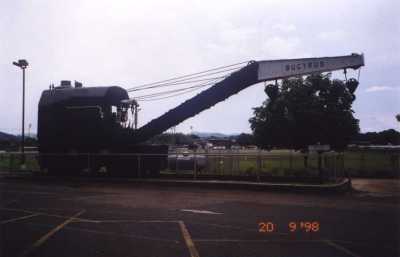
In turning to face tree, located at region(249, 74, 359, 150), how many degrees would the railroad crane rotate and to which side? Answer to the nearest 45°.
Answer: approximately 45° to its left

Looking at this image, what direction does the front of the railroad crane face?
to the viewer's right
